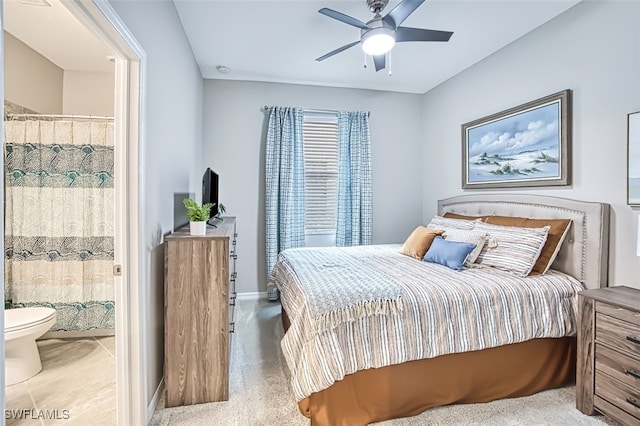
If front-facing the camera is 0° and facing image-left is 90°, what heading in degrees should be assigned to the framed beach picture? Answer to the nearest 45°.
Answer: approximately 45°

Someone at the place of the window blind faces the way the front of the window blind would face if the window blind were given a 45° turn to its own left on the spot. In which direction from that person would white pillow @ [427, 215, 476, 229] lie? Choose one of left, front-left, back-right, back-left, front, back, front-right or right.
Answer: front

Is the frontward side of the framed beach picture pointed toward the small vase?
yes

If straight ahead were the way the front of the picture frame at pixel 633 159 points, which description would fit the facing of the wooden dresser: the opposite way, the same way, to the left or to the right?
the opposite way

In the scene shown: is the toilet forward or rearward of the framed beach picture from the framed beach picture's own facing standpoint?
forward

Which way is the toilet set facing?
to the viewer's right

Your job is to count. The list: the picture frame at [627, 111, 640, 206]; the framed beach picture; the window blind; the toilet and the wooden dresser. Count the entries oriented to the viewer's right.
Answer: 2

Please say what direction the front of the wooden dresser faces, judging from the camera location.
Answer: facing to the right of the viewer

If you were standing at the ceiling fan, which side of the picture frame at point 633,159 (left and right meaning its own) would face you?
front

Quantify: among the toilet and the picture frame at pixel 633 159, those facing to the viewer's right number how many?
1

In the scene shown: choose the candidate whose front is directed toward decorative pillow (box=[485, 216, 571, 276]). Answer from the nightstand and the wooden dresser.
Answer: the wooden dresser

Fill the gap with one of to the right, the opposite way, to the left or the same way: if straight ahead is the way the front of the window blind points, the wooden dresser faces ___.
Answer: to the left

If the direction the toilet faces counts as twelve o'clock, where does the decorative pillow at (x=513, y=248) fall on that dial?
The decorative pillow is roughly at 1 o'clock from the toilet.

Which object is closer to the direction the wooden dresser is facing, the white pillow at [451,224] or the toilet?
the white pillow

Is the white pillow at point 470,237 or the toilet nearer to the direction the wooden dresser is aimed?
the white pillow

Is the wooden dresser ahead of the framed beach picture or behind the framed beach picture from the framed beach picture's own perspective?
ahead
